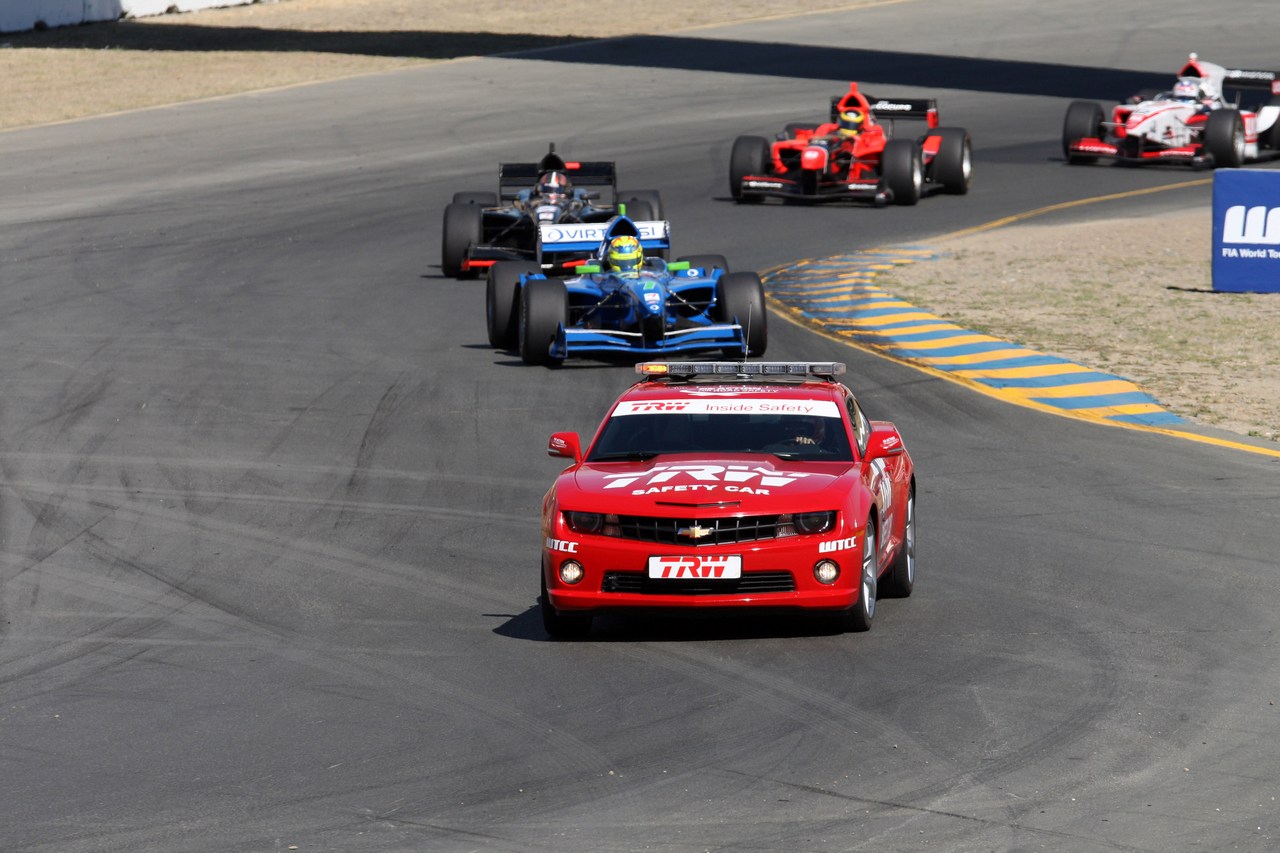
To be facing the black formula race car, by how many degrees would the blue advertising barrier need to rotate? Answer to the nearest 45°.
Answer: approximately 90° to its right

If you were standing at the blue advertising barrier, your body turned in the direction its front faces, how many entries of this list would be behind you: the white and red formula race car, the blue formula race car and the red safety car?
1

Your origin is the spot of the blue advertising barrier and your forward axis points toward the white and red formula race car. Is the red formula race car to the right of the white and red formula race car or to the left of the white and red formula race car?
left

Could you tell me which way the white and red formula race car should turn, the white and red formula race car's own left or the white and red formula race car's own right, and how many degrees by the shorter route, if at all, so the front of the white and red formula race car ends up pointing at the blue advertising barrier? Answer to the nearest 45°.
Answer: approximately 45° to the white and red formula race car's own left

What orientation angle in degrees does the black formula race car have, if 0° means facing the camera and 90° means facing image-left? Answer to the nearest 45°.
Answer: approximately 0°

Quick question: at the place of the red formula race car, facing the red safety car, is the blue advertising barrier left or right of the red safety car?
left

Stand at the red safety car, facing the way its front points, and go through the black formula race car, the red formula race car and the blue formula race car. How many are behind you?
3

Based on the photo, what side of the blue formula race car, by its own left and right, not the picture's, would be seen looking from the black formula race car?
back

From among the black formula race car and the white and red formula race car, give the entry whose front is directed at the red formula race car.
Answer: the white and red formula race car

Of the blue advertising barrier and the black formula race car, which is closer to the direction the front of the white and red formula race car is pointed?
the black formula race car

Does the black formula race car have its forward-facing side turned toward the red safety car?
yes

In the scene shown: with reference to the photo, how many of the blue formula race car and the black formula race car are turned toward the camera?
2
